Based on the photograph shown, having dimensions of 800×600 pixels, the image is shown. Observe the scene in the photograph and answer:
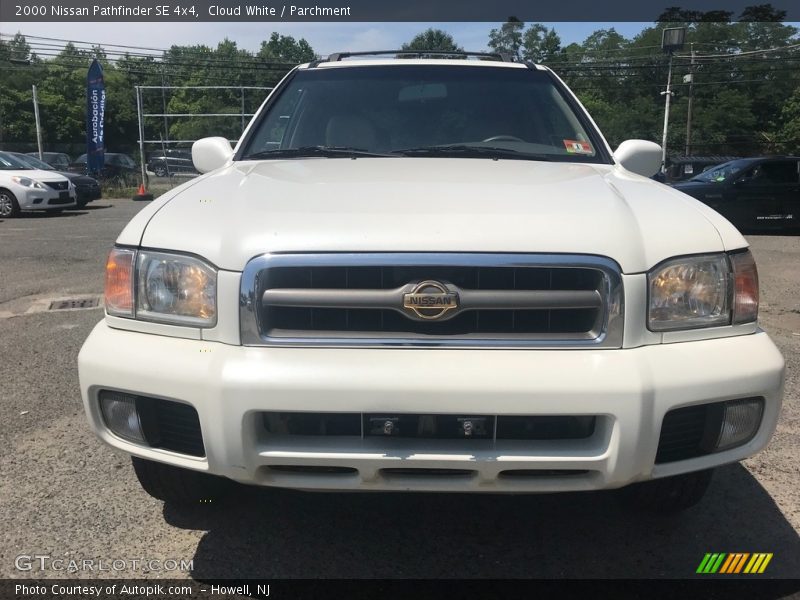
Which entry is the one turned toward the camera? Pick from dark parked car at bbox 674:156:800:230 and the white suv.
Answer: the white suv

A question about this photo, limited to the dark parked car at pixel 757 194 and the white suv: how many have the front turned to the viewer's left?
1

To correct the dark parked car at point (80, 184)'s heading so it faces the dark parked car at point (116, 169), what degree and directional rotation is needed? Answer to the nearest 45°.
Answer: approximately 135° to its left

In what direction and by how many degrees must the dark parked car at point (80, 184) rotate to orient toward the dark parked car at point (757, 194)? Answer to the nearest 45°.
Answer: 0° — it already faces it

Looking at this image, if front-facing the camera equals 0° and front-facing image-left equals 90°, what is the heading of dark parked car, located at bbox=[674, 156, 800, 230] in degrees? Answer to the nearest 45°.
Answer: approximately 90°

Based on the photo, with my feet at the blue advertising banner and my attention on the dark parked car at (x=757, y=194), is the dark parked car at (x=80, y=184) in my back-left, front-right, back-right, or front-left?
front-right

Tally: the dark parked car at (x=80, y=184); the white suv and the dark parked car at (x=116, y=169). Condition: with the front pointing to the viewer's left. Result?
0

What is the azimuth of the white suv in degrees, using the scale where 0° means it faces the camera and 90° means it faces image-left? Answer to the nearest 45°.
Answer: approximately 0°

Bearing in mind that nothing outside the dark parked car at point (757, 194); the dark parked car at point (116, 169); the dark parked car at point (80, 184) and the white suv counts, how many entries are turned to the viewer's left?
1

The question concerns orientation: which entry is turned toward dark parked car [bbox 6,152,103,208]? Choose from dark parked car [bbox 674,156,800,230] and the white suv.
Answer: dark parked car [bbox 674,156,800,230]

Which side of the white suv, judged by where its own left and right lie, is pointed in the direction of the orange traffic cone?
back

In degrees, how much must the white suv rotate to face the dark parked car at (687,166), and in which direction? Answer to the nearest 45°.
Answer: approximately 180°
